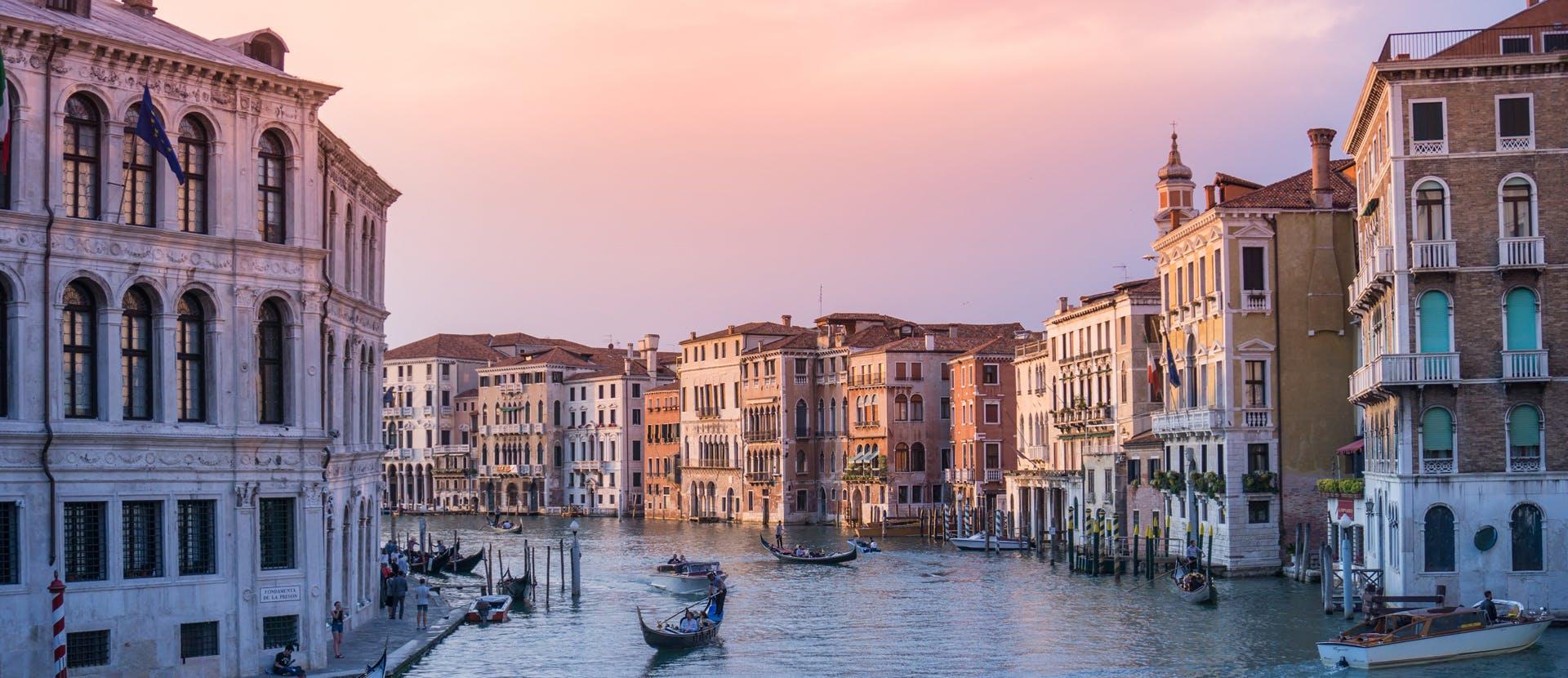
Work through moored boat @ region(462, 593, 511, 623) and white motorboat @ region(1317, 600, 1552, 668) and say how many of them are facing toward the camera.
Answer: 0

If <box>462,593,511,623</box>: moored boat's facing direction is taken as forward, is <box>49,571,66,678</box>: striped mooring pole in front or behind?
behind

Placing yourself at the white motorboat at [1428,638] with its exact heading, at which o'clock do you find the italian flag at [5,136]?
The italian flag is roughly at 6 o'clock from the white motorboat.

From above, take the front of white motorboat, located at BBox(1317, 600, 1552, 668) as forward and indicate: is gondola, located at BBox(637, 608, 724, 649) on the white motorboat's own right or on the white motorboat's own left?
on the white motorboat's own left

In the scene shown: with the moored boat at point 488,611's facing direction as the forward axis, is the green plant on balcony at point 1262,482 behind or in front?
in front

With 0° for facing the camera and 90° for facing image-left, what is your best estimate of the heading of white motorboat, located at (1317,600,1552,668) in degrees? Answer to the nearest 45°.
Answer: approximately 225°

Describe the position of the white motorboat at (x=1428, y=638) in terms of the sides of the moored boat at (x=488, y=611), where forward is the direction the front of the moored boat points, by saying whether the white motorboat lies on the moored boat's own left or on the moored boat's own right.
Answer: on the moored boat's own right

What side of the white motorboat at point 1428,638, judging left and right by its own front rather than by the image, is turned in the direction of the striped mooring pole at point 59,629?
back

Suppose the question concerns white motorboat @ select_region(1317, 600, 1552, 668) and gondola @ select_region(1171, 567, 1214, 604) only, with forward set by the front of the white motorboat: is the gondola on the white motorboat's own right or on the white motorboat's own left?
on the white motorboat's own left

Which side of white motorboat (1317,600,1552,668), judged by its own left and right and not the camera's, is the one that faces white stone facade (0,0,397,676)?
back
